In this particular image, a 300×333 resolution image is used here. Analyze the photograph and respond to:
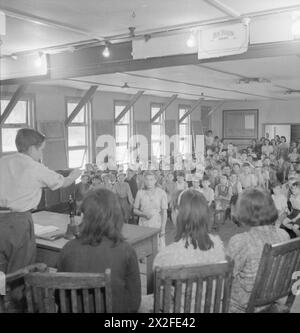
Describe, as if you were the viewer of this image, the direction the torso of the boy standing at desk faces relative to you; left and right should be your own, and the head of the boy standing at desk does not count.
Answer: facing away from the viewer and to the right of the viewer

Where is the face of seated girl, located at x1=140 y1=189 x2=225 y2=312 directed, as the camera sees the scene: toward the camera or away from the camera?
away from the camera

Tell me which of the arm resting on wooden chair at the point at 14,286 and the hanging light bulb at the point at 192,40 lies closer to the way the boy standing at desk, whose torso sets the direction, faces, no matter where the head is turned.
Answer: the hanging light bulb

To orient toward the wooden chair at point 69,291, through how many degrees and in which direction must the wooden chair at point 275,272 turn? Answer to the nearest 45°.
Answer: approximately 90° to its left

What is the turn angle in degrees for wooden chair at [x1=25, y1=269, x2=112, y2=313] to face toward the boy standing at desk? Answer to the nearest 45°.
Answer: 0° — it already faces them

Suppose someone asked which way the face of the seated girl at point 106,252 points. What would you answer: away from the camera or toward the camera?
away from the camera

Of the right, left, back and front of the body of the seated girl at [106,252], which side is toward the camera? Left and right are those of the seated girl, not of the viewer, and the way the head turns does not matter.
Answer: back

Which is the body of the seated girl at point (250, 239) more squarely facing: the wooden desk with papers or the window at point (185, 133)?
the window

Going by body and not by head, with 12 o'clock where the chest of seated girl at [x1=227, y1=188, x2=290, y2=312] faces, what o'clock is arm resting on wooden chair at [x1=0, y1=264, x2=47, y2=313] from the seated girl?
The arm resting on wooden chair is roughly at 8 o'clock from the seated girl.

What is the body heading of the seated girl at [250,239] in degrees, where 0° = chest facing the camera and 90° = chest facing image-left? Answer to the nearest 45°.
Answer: approximately 180°

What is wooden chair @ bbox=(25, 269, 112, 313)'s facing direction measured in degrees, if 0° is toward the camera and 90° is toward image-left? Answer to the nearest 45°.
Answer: approximately 180°

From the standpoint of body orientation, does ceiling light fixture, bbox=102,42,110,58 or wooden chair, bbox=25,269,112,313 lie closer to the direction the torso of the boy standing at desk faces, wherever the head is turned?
the ceiling light fixture
